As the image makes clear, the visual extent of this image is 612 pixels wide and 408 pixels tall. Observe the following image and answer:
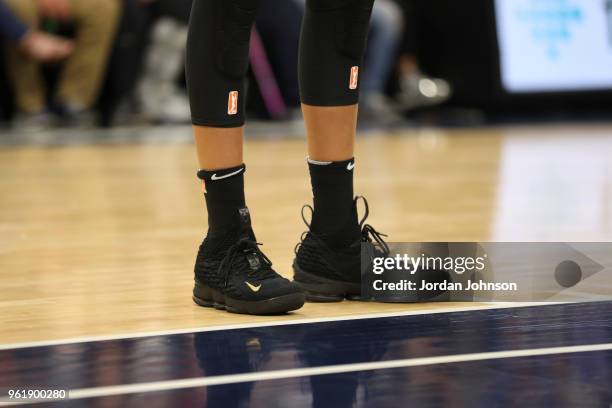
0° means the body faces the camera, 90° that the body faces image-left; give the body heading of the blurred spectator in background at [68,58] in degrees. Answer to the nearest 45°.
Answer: approximately 0°

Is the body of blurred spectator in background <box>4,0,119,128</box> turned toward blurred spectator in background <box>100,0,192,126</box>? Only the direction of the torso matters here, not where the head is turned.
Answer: no
